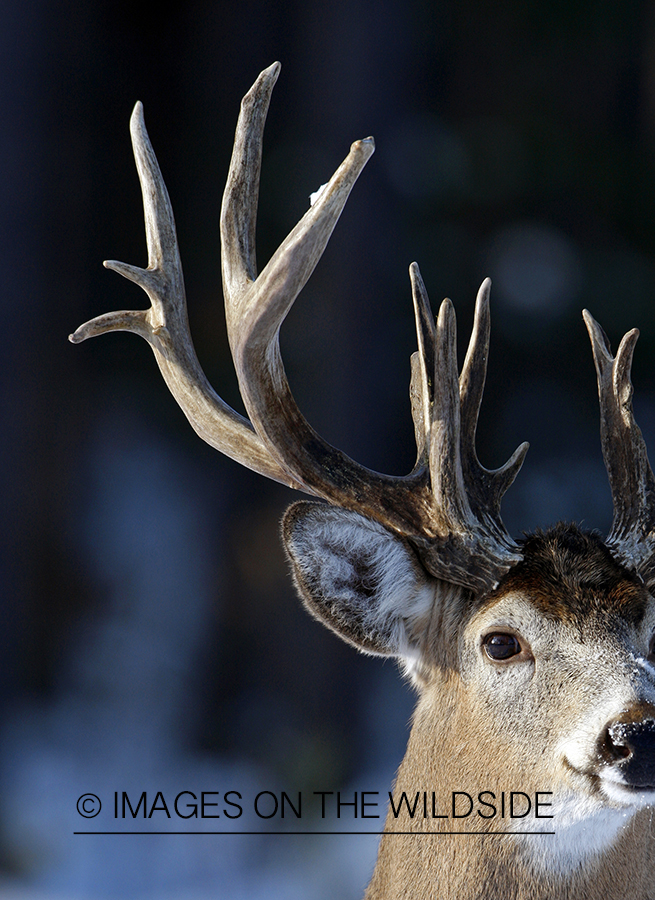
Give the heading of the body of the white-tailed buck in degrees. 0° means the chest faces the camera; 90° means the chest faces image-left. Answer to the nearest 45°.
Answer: approximately 315°
